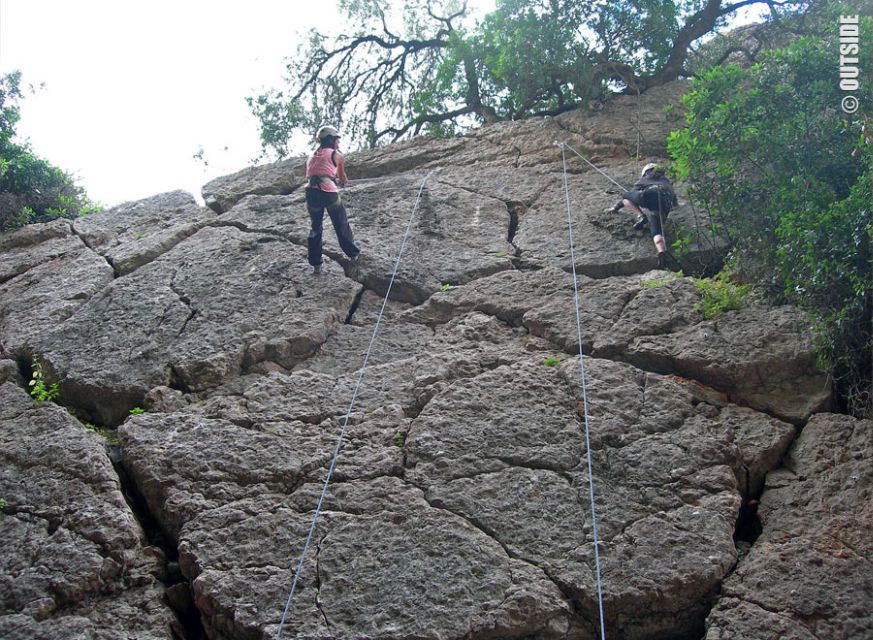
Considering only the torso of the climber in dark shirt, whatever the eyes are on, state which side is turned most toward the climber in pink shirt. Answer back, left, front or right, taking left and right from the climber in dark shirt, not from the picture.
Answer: left

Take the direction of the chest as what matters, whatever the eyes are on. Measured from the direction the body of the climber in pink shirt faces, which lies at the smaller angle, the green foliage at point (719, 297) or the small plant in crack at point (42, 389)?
the green foliage

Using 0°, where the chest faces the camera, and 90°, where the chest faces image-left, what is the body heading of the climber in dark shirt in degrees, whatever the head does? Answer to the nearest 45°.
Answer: approximately 180°

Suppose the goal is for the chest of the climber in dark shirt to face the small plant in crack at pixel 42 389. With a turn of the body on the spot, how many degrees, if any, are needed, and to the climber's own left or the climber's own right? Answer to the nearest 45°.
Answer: approximately 135° to the climber's own left

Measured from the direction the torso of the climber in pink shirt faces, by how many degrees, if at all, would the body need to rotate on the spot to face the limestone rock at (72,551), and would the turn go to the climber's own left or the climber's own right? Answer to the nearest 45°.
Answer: approximately 180°

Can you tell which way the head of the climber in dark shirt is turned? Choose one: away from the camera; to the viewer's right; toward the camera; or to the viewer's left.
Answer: away from the camera

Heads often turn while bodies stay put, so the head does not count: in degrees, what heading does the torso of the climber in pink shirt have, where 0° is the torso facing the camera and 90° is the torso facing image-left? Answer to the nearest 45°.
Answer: approximately 225°
